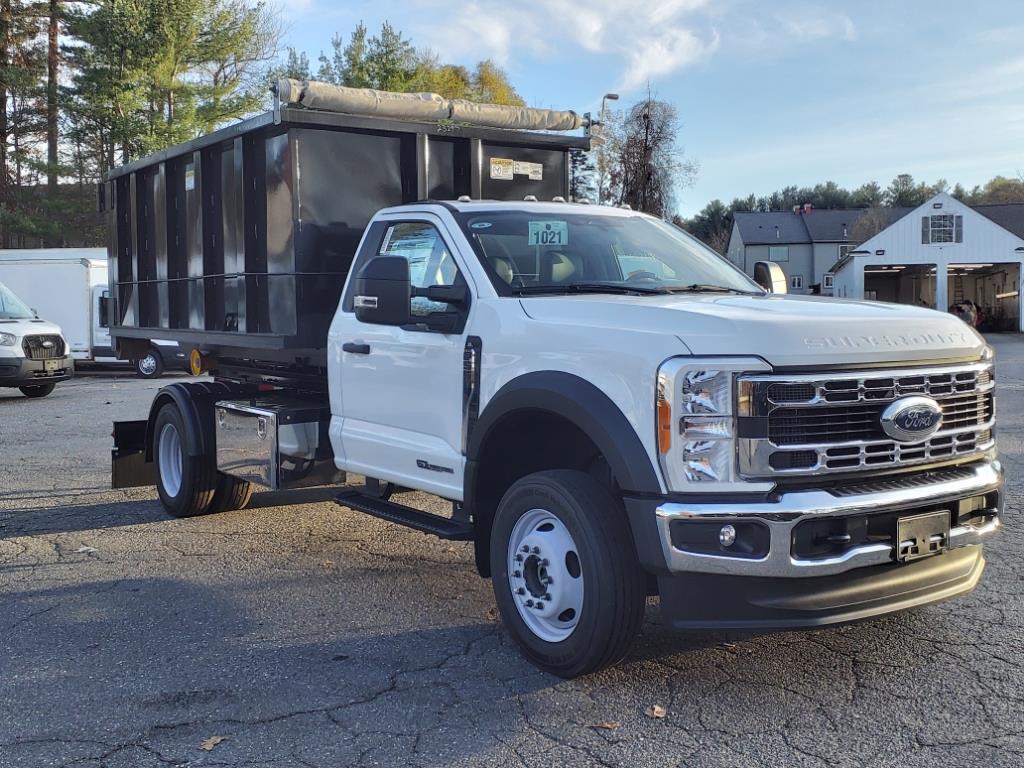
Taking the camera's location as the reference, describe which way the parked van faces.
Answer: facing the viewer and to the right of the viewer

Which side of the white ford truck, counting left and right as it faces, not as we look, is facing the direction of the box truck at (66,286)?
back

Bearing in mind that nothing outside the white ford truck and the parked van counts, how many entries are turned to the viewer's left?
0

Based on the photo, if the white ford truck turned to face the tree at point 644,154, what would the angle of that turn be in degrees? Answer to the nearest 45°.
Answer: approximately 135° to its left

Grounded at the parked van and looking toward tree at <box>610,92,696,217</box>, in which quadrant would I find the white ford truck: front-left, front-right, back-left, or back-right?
back-right

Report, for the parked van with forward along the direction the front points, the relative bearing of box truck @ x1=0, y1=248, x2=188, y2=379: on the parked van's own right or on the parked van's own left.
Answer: on the parked van's own left

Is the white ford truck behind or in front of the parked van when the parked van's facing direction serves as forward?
in front

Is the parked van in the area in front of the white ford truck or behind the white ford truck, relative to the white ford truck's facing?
behind
